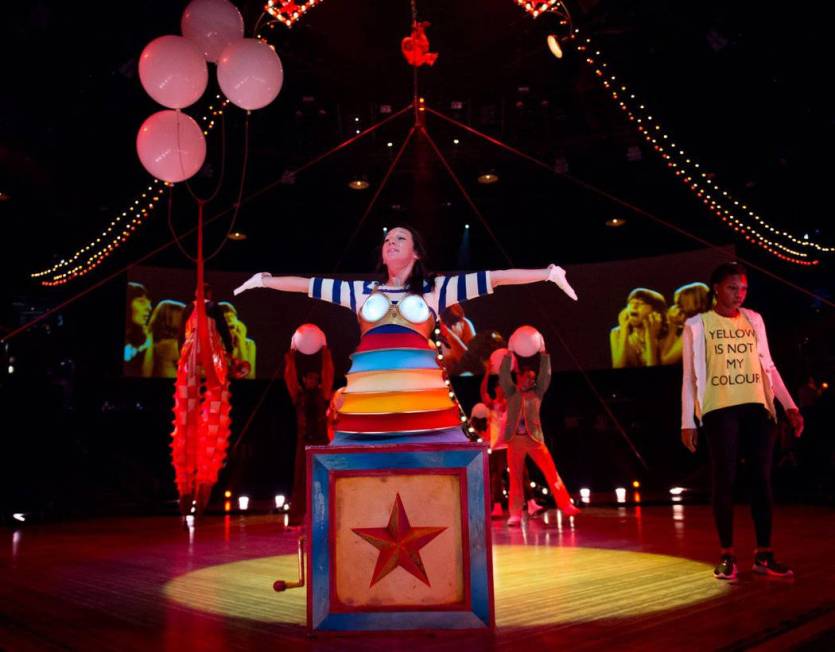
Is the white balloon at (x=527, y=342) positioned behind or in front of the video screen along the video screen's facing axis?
in front

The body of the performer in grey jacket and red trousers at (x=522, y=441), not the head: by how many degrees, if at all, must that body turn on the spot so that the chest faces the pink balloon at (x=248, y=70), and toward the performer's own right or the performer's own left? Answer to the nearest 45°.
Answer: approximately 45° to the performer's own right

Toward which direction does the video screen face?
toward the camera

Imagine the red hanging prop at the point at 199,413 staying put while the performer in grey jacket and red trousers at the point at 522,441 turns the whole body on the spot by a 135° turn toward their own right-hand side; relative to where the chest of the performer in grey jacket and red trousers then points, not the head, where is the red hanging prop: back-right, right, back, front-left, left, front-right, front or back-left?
left

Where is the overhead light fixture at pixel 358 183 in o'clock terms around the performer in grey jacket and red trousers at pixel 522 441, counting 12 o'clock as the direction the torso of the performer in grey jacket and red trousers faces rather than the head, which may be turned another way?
The overhead light fixture is roughly at 5 o'clock from the performer in grey jacket and red trousers.

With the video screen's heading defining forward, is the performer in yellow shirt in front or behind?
in front

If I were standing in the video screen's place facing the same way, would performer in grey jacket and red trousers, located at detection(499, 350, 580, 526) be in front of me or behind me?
in front

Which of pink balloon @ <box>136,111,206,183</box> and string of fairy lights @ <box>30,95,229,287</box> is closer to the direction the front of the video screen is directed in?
the pink balloon

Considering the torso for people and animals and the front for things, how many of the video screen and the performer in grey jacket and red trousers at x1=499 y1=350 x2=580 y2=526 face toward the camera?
2
